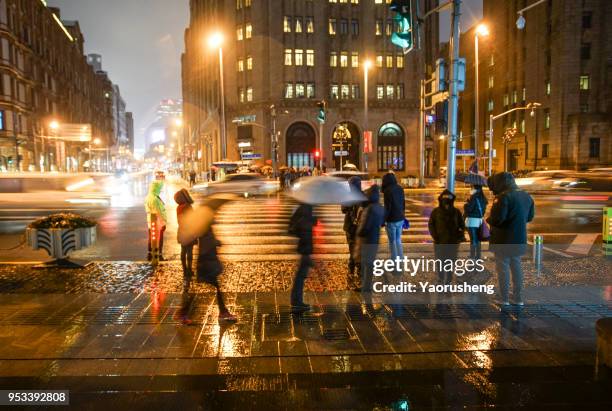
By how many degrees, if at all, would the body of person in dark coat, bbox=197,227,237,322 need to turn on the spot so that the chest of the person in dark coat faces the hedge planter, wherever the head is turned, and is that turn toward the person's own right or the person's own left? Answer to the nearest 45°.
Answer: approximately 135° to the person's own left

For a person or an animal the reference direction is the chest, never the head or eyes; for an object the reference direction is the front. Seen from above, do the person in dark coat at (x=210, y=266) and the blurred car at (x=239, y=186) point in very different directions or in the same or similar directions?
very different directions

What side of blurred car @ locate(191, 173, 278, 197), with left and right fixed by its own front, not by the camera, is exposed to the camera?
left
